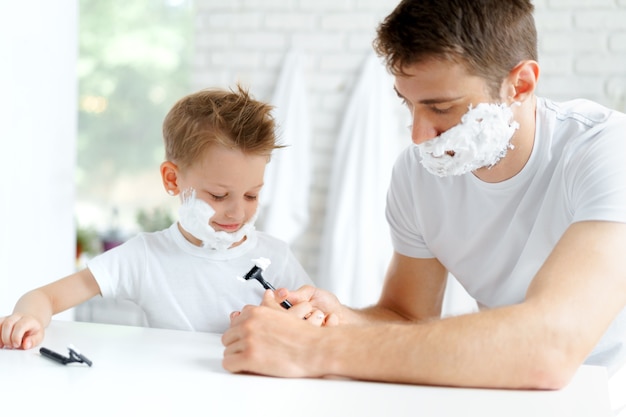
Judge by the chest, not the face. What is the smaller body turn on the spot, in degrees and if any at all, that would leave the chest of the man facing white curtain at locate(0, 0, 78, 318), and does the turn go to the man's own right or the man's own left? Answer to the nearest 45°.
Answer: approximately 90° to the man's own right

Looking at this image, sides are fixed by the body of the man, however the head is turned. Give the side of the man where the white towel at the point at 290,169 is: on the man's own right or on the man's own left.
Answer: on the man's own right

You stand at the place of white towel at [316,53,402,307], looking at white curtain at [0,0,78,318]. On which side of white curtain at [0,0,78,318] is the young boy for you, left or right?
left

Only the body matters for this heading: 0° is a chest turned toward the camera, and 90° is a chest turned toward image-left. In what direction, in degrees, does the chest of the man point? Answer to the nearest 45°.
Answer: approximately 45°

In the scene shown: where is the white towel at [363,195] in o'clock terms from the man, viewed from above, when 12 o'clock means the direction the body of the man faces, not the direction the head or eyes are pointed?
The white towel is roughly at 4 o'clock from the man.

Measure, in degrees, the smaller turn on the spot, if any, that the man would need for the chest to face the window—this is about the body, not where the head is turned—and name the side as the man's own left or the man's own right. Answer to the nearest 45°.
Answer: approximately 90° to the man's own right

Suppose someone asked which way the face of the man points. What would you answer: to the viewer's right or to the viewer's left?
to the viewer's left
